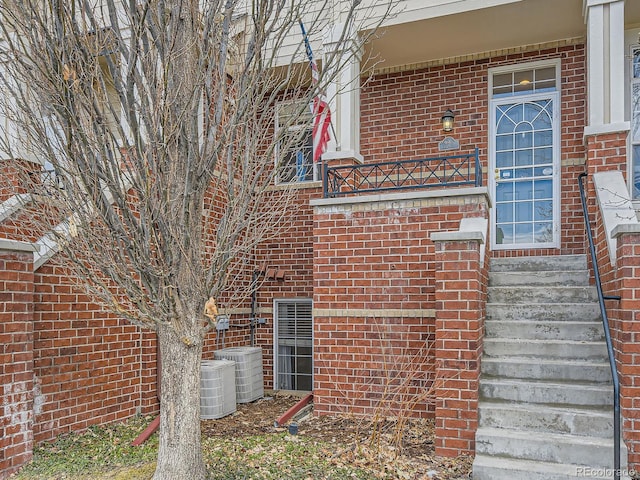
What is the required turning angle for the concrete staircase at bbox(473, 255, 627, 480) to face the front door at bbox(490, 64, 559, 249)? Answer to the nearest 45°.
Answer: approximately 180°

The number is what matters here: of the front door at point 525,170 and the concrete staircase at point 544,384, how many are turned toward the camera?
2

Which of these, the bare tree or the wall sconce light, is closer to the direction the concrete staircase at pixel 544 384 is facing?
the bare tree

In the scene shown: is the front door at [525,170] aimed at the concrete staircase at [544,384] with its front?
yes

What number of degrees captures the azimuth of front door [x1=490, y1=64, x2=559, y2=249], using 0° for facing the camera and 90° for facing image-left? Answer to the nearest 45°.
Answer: approximately 0°

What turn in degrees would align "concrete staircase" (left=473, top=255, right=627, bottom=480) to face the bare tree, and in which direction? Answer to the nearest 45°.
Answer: approximately 45° to its right

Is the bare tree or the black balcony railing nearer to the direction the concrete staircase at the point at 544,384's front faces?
the bare tree

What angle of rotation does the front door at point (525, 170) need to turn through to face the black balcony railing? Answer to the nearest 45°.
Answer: approximately 45° to its right

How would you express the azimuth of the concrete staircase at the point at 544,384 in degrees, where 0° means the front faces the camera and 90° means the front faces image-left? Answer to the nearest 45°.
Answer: approximately 0°
